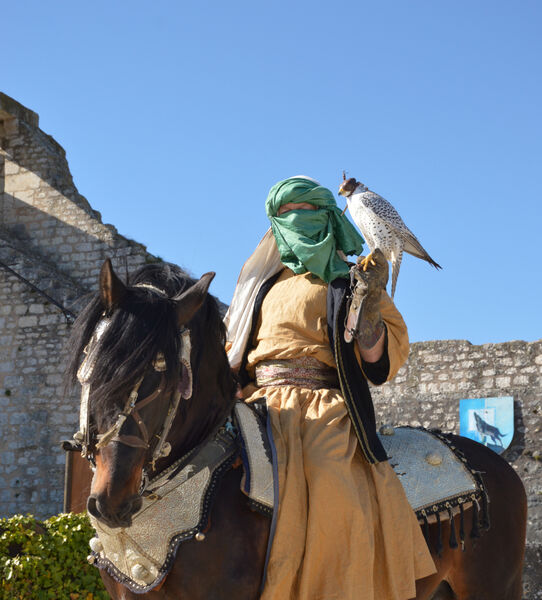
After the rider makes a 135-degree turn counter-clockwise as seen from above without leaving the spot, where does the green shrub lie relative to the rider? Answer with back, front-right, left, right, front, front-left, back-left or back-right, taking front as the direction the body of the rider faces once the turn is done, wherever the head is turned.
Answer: back-left

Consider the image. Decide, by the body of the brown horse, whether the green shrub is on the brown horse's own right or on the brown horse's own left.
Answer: on the brown horse's own right
